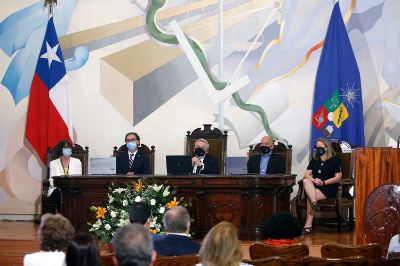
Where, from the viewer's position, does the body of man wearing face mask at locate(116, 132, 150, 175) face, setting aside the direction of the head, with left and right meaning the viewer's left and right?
facing the viewer

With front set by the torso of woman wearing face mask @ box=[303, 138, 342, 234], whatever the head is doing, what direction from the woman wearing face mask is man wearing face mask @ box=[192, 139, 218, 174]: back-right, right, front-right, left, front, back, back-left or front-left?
front-right

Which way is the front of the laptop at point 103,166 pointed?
away from the camera

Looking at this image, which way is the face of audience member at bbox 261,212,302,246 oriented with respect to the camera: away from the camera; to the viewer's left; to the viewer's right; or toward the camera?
away from the camera

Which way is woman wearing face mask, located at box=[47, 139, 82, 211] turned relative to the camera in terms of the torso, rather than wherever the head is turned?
toward the camera

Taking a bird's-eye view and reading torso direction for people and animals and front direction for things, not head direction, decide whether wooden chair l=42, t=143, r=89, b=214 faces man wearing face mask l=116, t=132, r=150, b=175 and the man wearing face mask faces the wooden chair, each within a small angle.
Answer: no

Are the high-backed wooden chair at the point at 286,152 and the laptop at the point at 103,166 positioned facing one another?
no

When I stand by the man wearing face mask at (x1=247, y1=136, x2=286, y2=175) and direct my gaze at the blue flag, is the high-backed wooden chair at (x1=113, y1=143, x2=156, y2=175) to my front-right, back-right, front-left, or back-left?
back-left

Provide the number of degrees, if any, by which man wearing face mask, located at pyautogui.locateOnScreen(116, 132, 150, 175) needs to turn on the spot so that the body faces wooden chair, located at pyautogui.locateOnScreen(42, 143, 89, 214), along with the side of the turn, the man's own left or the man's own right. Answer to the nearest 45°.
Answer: approximately 135° to the man's own right

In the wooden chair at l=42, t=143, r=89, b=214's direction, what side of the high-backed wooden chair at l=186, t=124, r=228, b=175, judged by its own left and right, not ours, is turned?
right

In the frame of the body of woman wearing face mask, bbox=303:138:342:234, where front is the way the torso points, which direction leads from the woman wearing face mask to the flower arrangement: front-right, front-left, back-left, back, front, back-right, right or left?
front

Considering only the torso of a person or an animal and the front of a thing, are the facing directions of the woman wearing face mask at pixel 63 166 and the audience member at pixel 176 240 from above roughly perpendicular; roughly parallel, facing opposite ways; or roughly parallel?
roughly parallel, facing opposite ways

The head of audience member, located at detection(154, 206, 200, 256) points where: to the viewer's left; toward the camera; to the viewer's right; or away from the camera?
away from the camera

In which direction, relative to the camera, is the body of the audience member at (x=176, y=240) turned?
away from the camera

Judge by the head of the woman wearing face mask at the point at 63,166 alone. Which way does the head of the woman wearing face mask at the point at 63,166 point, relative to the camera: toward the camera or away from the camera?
toward the camera

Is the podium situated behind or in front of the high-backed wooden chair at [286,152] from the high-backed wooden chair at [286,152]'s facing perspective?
in front

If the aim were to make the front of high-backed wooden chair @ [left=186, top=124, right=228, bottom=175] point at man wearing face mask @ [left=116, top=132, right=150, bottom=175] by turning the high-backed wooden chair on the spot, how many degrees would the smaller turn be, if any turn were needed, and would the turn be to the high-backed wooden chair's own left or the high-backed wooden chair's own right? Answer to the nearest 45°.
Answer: approximately 90° to the high-backed wooden chair's own right

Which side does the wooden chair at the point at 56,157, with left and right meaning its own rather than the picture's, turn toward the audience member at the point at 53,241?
front

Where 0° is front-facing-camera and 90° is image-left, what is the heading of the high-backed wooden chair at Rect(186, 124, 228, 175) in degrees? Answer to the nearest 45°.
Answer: approximately 0°

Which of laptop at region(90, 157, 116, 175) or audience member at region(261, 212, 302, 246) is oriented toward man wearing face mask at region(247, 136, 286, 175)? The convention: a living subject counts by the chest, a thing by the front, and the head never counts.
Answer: the audience member

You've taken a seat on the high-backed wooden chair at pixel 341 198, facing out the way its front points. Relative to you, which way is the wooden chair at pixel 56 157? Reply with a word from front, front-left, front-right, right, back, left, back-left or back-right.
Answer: front-right

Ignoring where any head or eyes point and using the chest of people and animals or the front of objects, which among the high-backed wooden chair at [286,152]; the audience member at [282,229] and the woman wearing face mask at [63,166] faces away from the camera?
the audience member
